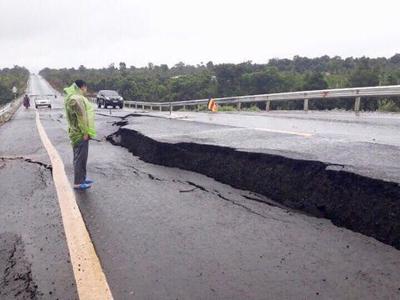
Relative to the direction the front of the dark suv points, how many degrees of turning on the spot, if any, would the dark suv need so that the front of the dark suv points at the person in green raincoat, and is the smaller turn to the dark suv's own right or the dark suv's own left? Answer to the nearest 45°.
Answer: approximately 45° to the dark suv's own right

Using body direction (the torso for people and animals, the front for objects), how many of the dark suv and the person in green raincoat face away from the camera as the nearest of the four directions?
0

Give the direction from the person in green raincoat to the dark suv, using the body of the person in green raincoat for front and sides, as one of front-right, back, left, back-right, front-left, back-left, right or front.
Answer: left

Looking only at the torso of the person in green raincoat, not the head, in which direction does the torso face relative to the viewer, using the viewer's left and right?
facing to the right of the viewer

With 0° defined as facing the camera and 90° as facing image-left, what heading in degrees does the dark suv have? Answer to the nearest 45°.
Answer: approximately 315°
